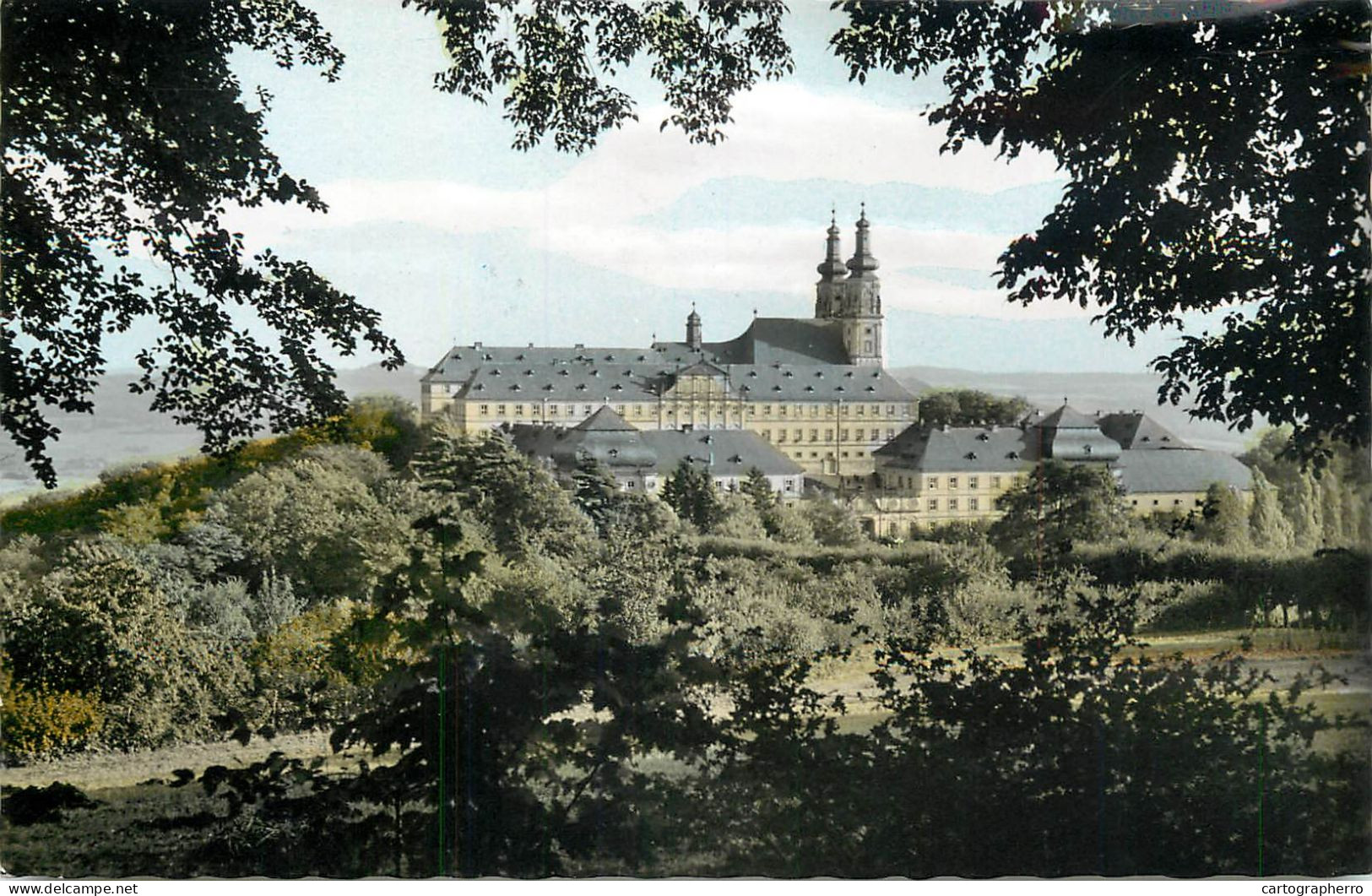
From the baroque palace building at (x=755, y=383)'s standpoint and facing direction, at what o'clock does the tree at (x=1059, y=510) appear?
The tree is roughly at 9 o'clock from the baroque palace building.

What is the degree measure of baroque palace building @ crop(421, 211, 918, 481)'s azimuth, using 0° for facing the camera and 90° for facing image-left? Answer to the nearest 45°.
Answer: approximately 0°

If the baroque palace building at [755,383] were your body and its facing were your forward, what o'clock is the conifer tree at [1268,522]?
The conifer tree is roughly at 9 o'clock from the baroque palace building.

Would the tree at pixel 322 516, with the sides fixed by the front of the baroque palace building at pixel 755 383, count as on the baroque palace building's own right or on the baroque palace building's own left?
on the baroque palace building's own right
